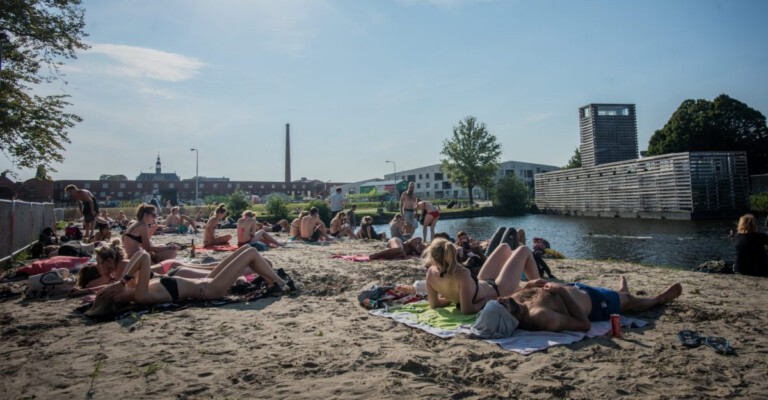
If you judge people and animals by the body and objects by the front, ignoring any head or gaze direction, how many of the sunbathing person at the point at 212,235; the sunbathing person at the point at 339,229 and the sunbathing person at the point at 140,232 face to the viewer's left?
0

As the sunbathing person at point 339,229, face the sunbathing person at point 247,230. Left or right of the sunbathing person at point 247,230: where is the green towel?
left

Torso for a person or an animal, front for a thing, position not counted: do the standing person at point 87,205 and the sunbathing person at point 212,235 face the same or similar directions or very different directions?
very different directions
